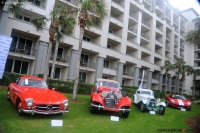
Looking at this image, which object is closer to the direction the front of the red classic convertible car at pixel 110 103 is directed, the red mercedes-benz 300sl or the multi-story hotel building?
the red mercedes-benz 300sl

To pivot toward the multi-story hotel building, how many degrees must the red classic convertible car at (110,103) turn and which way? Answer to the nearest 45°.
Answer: approximately 180°

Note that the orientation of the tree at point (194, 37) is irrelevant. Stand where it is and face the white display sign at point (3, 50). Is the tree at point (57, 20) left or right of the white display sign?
right

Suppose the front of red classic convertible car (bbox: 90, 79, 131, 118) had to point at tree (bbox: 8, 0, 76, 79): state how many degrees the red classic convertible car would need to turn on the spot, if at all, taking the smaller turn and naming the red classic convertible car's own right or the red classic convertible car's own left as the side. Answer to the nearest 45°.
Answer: approximately 135° to the red classic convertible car's own right

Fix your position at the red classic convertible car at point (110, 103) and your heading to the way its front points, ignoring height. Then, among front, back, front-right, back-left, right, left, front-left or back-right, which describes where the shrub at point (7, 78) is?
back-right

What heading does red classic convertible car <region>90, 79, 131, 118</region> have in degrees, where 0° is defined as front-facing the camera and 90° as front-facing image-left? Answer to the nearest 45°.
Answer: approximately 0°

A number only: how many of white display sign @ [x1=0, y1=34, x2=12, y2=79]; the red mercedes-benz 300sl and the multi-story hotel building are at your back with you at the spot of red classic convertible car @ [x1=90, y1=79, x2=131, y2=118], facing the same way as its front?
1
